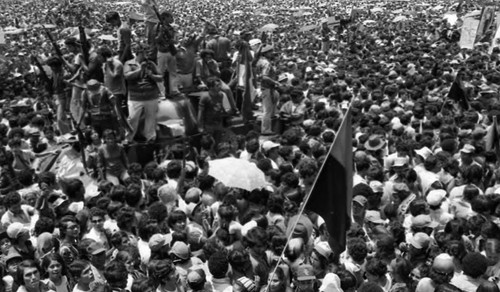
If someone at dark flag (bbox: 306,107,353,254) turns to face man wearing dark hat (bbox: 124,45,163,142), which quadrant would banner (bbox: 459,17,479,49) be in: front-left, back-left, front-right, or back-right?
front-right

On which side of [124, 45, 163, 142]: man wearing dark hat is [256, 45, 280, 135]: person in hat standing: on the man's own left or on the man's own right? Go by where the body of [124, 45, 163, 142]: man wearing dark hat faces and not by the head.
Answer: on the man's own left

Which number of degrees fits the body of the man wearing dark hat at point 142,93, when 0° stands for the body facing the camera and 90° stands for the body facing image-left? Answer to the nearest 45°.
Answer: approximately 0°

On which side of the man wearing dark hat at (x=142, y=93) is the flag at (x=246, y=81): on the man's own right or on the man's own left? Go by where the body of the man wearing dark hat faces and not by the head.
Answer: on the man's own left

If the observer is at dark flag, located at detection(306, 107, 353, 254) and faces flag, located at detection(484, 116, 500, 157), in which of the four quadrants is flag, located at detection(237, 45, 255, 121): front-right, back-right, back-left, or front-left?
front-left
